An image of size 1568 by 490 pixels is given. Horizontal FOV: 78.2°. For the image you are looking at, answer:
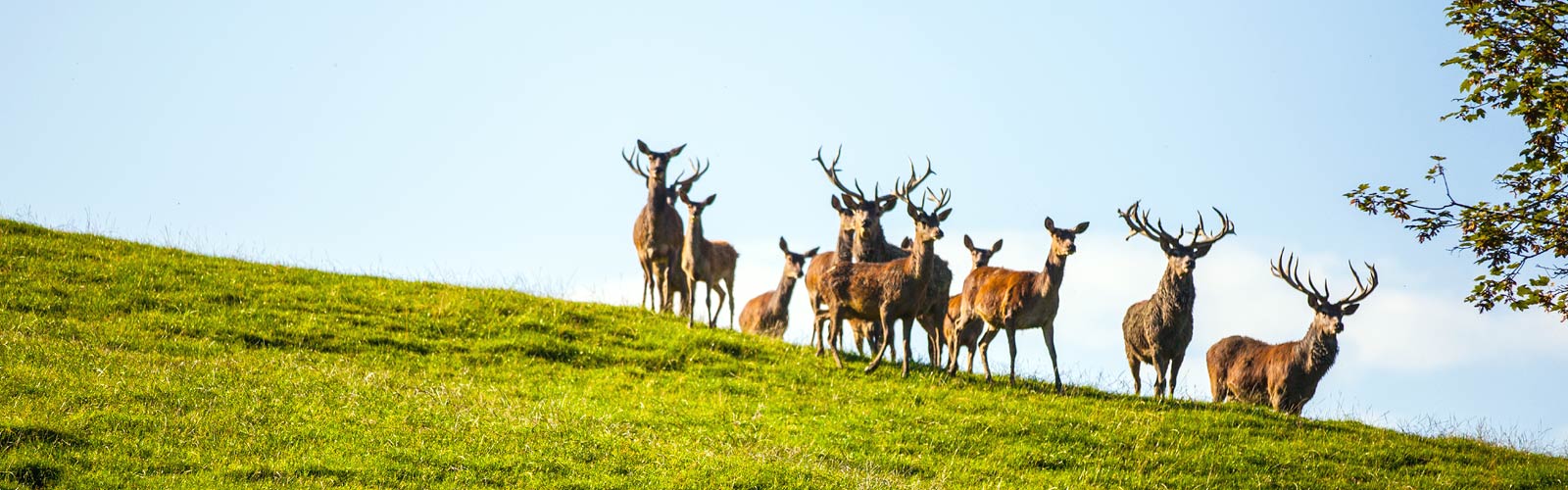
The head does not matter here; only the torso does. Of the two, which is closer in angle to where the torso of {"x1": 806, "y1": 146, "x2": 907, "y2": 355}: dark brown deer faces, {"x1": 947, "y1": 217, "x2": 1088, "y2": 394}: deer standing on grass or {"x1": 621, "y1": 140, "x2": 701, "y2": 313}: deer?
the deer standing on grass

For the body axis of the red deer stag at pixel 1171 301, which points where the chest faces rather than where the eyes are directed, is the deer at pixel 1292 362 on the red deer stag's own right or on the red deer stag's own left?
on the red deer stag's own left

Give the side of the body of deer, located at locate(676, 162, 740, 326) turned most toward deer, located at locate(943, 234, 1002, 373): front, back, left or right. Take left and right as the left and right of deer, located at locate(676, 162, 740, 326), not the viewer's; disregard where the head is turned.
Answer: left

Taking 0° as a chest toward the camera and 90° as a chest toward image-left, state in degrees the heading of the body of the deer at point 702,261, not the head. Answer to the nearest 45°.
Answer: approximately 45°

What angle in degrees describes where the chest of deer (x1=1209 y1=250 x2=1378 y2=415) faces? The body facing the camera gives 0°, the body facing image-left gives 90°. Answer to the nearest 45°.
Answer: approximately 315°

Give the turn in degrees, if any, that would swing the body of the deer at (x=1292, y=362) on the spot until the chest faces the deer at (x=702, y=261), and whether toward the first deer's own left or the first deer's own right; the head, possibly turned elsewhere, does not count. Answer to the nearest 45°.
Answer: approximately 135° to the first deer's own right

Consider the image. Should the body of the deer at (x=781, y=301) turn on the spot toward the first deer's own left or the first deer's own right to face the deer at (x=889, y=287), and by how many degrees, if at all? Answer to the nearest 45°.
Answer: approximately 45° to the first deer's own right

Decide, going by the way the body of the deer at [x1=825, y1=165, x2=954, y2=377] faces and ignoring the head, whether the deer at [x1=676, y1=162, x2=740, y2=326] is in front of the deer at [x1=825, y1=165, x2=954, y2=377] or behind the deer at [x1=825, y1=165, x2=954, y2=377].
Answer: behind
